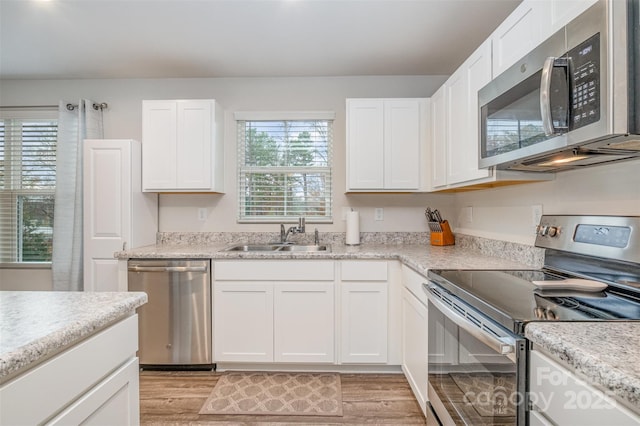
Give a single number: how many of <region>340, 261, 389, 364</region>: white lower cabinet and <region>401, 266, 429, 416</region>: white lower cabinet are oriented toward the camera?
1

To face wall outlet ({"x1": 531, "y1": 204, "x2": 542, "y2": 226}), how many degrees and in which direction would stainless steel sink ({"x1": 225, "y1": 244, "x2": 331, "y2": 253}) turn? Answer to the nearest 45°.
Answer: approximately 45° to its left

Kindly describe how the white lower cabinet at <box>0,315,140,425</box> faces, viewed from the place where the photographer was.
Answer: facing the viewer and to the right of the viewer

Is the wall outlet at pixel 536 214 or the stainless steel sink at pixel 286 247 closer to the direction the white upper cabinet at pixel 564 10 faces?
the stainless steel sink

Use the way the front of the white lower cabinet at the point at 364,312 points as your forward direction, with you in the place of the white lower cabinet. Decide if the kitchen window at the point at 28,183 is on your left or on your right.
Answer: on your right

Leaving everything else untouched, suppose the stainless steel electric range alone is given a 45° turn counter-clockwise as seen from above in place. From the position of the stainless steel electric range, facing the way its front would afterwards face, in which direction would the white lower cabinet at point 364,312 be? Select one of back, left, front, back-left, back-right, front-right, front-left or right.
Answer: back-right

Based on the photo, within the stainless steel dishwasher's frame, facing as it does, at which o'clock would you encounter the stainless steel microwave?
The stainless steel microwave is roughly at 11 o'clock from the stainless steel dishwasher.

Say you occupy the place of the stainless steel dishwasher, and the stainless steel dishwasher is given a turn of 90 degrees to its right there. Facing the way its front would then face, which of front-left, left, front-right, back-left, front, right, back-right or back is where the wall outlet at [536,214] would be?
back-left

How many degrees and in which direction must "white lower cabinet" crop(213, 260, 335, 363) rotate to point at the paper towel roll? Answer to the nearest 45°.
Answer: approximately 135° to its left

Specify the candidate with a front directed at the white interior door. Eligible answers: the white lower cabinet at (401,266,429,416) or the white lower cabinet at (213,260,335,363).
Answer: the white lower cabinet at (401,266,429,416)

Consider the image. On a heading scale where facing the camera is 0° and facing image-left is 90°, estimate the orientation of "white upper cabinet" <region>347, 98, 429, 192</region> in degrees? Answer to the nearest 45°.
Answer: approximately 0°

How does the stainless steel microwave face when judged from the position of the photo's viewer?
facing the viewer and to the left of the viewer
